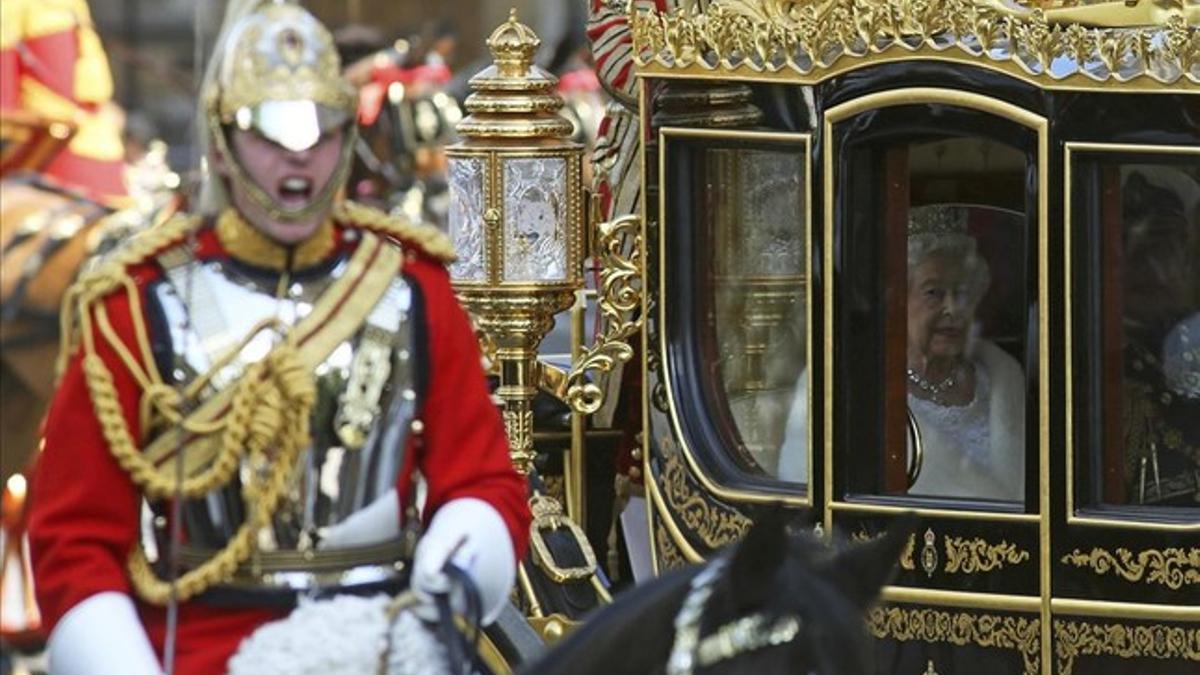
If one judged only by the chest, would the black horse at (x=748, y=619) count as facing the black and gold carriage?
no

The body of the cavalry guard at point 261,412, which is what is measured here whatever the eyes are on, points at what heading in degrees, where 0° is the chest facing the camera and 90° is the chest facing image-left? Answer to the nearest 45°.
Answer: approximately 0°

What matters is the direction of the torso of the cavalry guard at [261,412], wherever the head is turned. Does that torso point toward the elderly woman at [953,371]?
no

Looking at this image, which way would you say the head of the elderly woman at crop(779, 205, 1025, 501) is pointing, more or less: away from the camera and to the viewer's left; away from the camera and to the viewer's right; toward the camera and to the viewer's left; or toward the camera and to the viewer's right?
toward the camera and to the viewer's left

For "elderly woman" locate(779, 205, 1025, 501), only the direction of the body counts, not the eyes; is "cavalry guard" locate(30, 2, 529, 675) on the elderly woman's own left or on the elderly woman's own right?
on the elderly woman's own right
